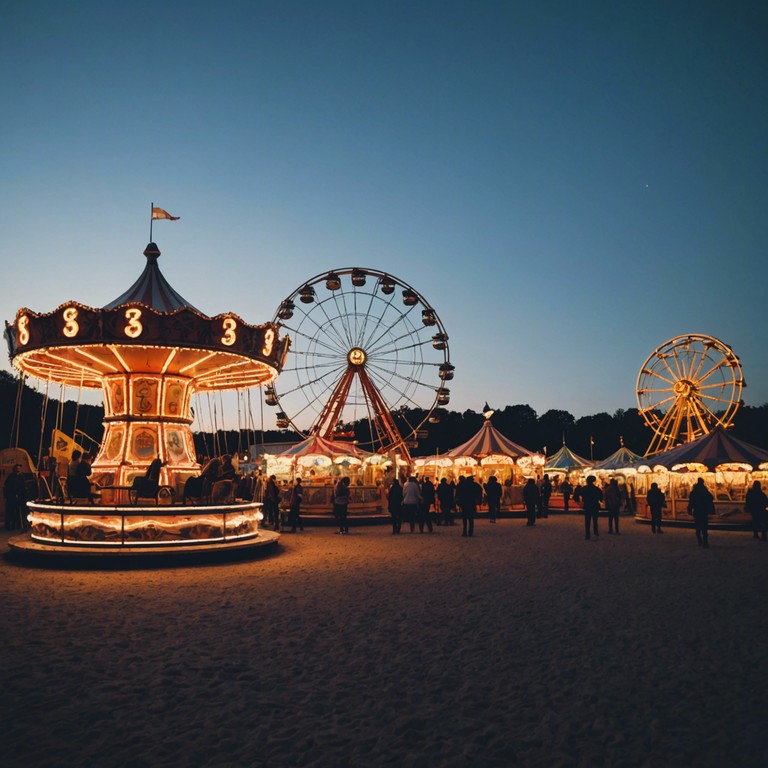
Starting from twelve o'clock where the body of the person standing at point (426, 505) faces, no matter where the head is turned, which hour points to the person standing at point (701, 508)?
the person standing at point (701, 508) is roughly at 4 o'clock from the person standing at point (426, 505).

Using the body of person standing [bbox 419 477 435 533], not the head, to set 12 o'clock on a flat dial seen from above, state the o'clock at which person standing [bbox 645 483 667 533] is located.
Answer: person standing [bbox 645 483 667 533] is roughly at 3 o'clock from person standing [bbox 419 477 435 533].

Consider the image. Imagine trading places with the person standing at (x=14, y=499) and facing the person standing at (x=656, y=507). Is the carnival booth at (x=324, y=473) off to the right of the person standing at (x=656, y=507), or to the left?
left

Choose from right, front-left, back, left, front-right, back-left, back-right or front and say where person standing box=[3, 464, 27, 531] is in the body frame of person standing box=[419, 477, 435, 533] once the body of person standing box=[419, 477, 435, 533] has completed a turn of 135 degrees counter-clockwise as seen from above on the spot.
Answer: front-right

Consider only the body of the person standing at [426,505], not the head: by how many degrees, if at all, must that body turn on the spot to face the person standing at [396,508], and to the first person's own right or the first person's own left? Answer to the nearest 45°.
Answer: approximately 90° to the first person's own left

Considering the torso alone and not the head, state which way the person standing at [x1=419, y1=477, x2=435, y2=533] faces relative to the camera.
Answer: away from the camera
